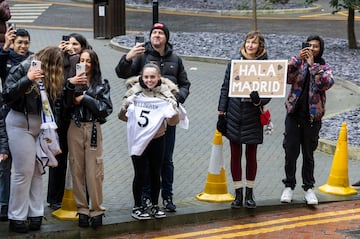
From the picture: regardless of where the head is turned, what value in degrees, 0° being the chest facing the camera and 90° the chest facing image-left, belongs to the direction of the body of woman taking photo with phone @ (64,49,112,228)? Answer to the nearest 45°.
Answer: approximately 45°

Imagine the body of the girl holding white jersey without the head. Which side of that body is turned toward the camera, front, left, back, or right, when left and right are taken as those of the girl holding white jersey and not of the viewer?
front

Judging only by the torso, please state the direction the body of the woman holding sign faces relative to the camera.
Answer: toward the camera

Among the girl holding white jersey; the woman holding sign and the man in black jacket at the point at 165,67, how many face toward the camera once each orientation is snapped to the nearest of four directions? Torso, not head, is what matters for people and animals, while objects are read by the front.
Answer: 3

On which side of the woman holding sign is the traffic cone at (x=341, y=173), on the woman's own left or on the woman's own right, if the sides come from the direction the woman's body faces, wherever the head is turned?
on the woman's own left

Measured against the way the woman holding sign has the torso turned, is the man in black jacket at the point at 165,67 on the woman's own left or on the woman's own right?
on the woman's own right

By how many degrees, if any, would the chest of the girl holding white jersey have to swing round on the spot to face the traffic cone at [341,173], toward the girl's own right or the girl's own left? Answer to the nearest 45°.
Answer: approximately 135° to the girl's own left

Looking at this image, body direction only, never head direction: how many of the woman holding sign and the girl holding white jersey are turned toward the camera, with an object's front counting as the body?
2

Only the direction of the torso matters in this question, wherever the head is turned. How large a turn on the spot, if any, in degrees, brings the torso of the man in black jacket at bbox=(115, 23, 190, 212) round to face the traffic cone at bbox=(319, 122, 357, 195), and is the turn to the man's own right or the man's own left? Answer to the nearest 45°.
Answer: approximately 90° to the man's own left
